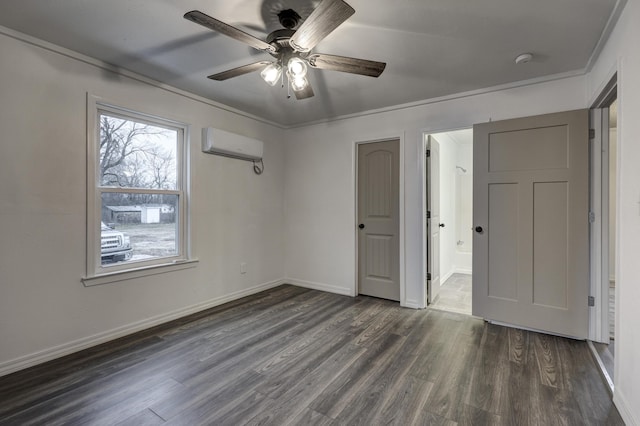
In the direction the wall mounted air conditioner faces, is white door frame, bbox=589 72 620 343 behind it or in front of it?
in front

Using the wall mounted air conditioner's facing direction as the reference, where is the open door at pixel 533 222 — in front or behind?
in front

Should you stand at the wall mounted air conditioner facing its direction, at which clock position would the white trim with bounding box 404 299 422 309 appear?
The white trim is roughly at 11 o'clock from the wall mounted air conditioner.

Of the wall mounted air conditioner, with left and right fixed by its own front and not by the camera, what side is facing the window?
right

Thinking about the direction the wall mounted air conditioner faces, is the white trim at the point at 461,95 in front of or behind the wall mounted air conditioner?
in front

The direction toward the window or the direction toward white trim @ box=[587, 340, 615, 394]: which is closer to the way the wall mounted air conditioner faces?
the white trim

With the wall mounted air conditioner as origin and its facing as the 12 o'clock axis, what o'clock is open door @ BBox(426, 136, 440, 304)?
The open door is roughly at 11 o'clock from the wall mounted air conditioner.

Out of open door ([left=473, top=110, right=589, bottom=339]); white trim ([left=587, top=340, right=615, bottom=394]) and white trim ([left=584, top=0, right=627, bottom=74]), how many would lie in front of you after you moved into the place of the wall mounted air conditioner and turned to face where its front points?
3

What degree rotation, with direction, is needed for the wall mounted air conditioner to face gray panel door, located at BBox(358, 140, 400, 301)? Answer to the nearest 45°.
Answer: approximately 45° to its left

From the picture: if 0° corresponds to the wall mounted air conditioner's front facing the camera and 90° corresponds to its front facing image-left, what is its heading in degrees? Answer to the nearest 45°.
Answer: approximately 315°

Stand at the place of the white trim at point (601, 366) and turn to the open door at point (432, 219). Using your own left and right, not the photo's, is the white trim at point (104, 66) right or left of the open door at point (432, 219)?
left

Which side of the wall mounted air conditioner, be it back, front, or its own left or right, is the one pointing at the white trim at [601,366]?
front
